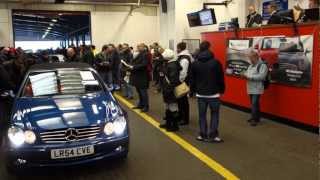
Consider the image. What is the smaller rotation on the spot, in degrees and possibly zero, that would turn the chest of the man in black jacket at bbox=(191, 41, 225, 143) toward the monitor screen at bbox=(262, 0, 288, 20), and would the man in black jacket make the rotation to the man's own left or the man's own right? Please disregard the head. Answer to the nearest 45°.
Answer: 0° — they already face it

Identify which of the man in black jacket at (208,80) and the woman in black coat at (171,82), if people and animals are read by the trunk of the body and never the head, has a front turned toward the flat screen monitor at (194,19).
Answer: the man in black jacket

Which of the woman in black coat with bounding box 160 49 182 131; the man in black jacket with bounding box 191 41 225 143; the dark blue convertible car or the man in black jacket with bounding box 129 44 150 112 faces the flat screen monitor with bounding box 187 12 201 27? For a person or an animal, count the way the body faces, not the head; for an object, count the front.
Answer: the man in black jacket with bounding box 191 41 225 143

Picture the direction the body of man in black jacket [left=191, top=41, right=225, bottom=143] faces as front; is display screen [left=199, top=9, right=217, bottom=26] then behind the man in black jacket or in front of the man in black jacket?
in front

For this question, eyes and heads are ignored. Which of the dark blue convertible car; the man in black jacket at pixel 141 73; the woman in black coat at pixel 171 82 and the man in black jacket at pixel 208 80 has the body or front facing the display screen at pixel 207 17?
the man in black jacket at pixel 208 80

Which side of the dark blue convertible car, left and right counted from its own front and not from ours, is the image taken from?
front

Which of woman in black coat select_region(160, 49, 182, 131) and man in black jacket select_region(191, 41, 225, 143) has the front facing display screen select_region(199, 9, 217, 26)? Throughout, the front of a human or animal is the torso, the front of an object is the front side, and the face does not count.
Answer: the man in black jacket

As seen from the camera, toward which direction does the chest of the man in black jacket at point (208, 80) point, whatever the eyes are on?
away from the camera
